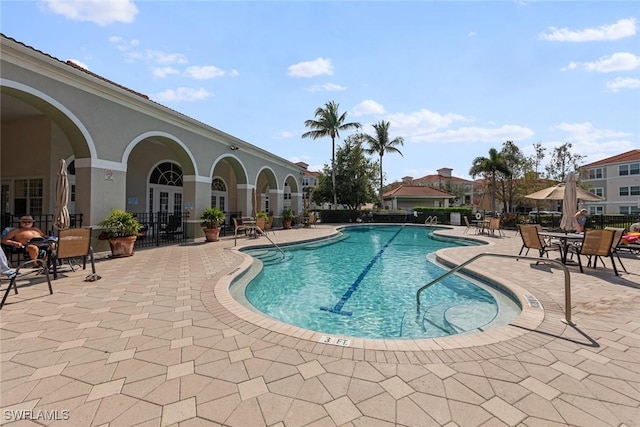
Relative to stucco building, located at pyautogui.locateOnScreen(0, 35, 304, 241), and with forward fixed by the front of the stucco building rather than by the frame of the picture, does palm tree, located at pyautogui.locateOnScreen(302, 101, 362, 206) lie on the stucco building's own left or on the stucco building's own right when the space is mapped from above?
on the stucco building's own left

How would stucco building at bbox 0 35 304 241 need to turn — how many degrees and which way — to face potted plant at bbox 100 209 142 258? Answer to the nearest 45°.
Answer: approximately 45° to its right

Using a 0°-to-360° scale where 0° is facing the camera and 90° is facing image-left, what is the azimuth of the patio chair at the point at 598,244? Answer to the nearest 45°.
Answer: approximately 135°

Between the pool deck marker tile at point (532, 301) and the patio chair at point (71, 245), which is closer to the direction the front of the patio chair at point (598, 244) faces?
the patio chair

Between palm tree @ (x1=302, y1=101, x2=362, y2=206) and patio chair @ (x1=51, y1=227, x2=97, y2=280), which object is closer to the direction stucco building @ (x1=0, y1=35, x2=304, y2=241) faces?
the patio chair
